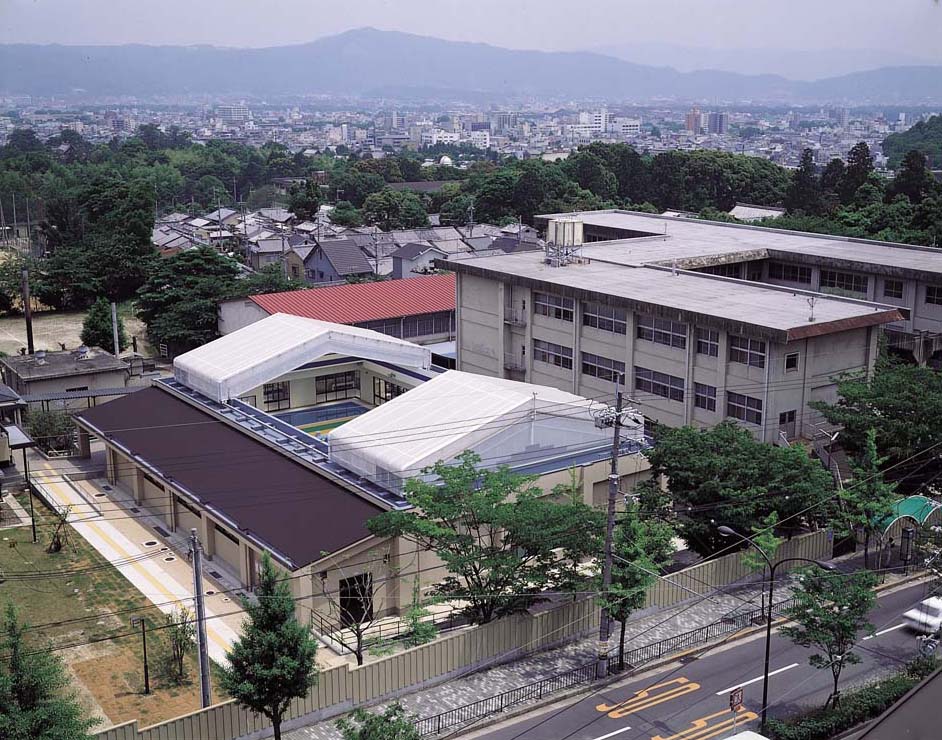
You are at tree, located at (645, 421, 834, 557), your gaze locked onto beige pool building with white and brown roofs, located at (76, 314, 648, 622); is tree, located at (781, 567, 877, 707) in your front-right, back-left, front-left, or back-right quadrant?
back-left

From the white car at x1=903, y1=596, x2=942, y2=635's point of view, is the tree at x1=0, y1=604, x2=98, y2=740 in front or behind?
in front

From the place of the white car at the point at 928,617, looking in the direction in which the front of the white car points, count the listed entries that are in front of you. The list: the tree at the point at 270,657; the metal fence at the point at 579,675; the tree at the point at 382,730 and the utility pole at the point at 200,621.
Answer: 4

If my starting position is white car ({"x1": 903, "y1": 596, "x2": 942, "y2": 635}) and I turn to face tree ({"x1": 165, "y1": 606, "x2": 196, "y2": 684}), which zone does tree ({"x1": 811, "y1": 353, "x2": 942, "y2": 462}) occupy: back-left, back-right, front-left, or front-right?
back-right

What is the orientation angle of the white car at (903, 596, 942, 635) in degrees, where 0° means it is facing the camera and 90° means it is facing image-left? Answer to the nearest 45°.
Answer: approximately 45°

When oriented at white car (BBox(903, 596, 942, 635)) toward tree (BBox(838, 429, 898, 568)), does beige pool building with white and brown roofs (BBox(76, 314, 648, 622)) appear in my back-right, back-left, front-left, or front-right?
front-left

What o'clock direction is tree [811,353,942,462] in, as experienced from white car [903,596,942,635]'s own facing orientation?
The tree is roughly at 4 o'clock from the white car.

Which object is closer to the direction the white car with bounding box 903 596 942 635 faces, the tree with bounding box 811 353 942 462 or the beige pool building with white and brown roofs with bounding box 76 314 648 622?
the beige pool building with white and brown roofs

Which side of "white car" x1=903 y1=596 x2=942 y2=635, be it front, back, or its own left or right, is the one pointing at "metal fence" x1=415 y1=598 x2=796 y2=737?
front
